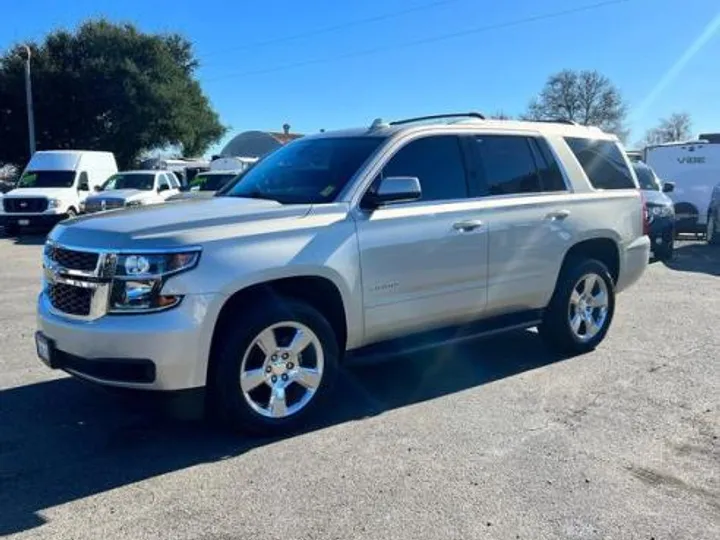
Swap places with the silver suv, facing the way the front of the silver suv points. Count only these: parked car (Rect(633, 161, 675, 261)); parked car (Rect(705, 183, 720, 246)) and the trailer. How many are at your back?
3

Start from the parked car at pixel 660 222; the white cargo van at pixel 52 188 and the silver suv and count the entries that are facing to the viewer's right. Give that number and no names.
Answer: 0

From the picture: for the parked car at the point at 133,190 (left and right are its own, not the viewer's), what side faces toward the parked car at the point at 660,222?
left

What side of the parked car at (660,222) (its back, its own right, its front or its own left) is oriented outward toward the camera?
front

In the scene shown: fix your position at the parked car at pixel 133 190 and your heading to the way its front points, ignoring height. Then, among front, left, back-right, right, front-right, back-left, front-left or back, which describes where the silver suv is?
front-left

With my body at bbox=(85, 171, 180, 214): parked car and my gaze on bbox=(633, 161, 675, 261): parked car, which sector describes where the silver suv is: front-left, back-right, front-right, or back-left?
front-right

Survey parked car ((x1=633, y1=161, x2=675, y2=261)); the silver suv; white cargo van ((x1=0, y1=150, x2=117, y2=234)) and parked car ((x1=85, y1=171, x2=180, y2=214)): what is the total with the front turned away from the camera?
0

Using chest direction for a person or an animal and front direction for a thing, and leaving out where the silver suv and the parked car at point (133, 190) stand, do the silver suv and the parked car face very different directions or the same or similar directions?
same or similar directions

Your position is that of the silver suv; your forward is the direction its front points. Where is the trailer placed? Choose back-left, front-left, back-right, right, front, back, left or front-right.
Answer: back

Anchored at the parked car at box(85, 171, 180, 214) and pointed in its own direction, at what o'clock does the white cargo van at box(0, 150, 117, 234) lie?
The white cargo van is roughly at 2 o'clock from the parked car.

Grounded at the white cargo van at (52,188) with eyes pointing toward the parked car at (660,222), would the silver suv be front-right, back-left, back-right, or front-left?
front-right

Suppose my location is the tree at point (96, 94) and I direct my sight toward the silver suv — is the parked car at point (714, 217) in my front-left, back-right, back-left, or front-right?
front-left

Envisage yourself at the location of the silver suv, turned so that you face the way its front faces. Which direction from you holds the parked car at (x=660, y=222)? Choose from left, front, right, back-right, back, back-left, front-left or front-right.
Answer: back

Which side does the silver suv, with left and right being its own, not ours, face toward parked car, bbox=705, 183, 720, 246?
back

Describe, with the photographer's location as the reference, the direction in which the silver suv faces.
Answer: facing the viewer and to the left of the viewer

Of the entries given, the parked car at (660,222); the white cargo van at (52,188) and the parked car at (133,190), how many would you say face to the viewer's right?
0

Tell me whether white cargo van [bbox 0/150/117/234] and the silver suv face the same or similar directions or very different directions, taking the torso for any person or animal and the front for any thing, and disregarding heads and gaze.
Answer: same or similar directions

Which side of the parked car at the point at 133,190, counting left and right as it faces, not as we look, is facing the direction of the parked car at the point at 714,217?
left
